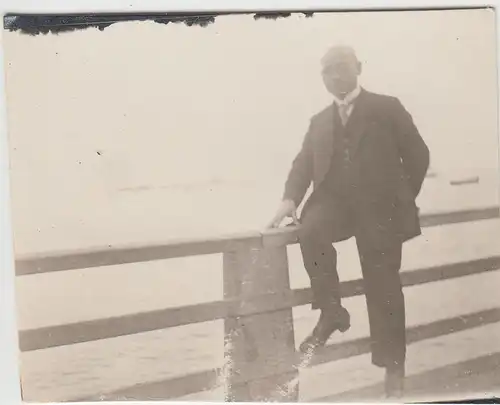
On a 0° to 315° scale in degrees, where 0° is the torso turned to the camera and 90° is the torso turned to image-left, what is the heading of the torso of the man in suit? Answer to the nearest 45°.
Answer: approximately 45°

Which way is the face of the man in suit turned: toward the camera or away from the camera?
toward the camera
